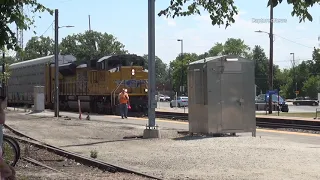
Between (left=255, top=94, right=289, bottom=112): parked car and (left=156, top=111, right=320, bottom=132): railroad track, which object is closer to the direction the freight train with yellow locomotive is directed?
the railroad track

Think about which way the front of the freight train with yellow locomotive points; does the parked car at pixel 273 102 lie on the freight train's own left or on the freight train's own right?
on the freight train's own left

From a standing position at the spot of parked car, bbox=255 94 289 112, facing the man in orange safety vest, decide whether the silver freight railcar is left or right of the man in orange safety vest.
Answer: right

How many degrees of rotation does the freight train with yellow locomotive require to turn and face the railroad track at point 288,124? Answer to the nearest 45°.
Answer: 0° — it already faces it

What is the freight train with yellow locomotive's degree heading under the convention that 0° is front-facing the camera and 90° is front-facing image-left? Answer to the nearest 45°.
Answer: approximately 315°

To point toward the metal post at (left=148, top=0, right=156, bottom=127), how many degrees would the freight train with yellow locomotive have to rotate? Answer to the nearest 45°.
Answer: approximately 45° to its right

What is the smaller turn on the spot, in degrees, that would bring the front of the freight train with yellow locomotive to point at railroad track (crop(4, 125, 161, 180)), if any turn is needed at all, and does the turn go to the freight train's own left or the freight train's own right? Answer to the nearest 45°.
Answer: approximately 45° to the freight train's own right

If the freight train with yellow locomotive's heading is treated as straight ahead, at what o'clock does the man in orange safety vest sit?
The man in orange safety vest is roughly at 1 o'clock from the freight train with yellow locomotive.
